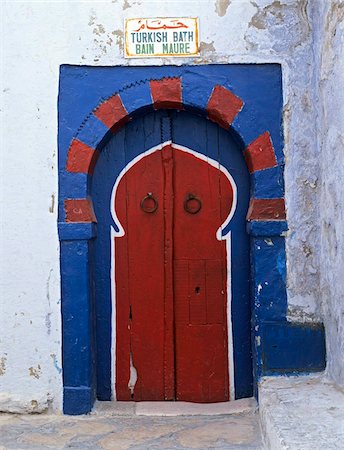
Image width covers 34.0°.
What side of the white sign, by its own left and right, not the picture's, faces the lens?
front

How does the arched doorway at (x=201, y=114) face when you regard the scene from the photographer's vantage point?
facing the viewer

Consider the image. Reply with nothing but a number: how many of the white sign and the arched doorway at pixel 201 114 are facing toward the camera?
2
